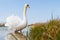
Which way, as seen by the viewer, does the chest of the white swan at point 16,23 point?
to the viewer's right
